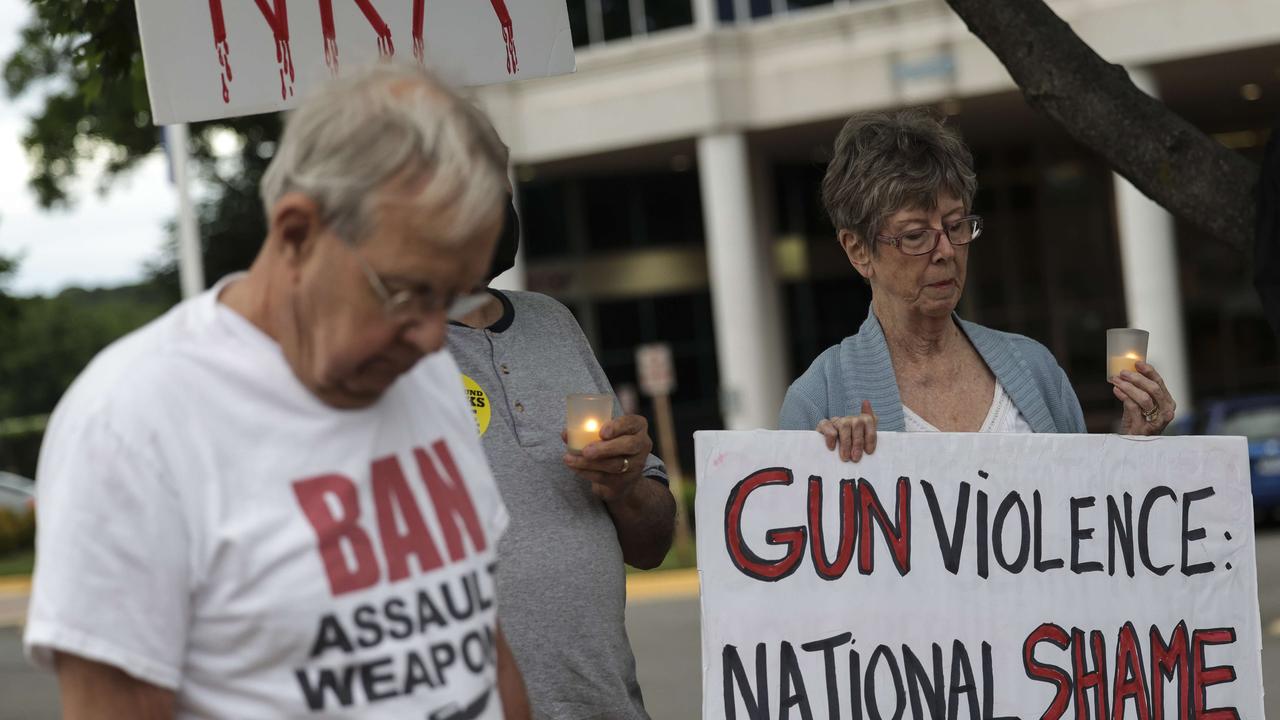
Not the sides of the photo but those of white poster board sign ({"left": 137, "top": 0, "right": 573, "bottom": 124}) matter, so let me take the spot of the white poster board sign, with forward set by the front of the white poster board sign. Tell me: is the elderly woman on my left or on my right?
on my left

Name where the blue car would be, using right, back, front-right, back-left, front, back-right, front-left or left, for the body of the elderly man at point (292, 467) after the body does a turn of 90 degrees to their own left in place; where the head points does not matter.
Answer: front

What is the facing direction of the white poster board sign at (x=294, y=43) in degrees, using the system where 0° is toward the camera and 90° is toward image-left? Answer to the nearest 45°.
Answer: approximately 0°

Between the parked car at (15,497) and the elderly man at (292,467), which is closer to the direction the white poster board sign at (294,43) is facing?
the elderly man

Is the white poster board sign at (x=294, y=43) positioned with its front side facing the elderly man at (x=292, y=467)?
yes

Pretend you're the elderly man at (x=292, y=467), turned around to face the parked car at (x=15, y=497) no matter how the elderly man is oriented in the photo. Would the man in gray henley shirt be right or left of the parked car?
right

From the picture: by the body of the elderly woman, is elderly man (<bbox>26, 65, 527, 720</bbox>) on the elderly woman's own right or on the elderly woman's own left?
on the elderly woman's own right

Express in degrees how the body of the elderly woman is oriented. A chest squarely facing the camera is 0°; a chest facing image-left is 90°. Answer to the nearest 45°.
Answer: approximately 315°
